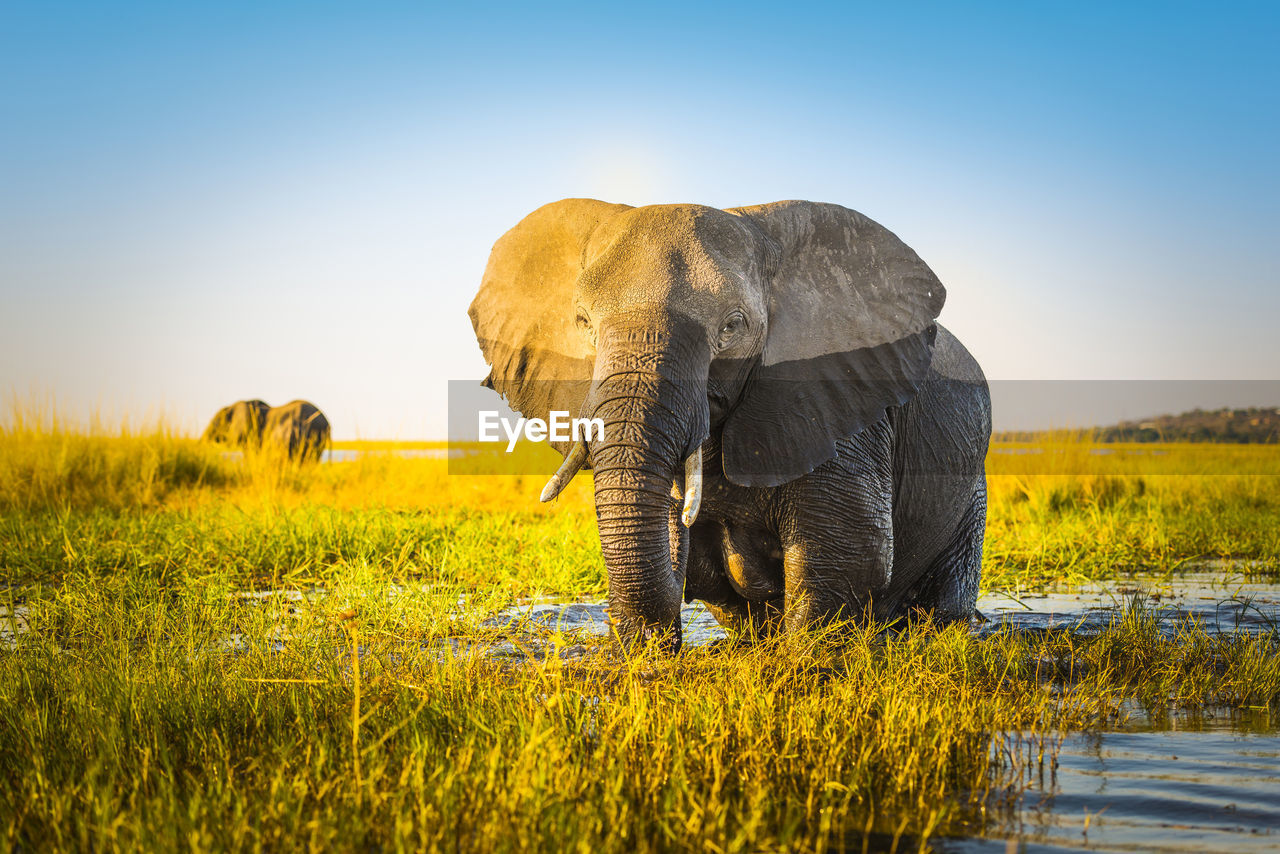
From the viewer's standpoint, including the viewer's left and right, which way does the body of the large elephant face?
facing the viewer and to the left of the viewer

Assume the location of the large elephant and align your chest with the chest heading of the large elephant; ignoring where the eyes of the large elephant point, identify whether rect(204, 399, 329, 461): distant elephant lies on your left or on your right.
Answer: on your right
